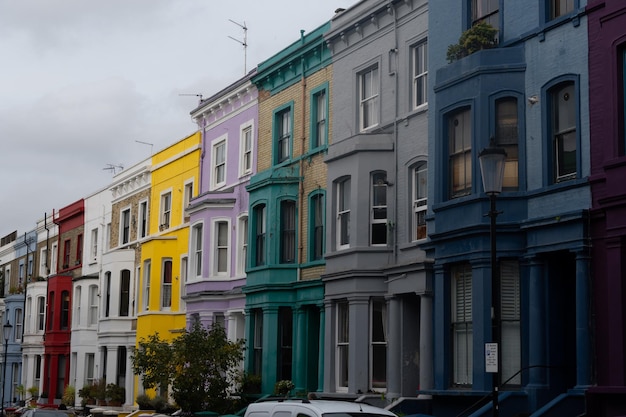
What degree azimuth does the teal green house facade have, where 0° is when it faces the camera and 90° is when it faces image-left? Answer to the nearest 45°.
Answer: approximately 45°

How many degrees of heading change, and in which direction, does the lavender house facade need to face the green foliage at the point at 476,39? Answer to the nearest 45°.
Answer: approximately 45° to its left

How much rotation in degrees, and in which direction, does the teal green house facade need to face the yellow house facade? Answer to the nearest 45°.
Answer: approximately 90° to its right

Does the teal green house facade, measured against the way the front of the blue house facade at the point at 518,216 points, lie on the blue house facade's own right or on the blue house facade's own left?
on the blue house facade's own right

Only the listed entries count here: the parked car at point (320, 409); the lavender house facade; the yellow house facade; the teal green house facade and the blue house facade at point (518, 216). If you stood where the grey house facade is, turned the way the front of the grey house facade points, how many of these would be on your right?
3

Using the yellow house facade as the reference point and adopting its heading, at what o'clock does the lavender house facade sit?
The lavender house facade is roughly at 10 o'clock from the yellow house facade.

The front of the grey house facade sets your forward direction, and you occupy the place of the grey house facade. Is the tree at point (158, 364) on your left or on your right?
on your right

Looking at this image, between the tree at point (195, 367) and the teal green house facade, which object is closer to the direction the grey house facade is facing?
the tree
